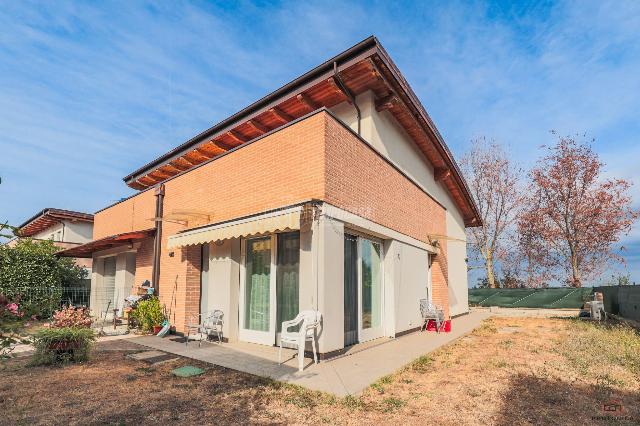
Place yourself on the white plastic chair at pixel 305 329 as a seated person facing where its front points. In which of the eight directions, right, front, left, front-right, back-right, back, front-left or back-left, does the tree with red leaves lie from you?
back

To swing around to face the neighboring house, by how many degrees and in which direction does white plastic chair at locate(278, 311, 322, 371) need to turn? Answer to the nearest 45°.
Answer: approximately 90° to its right

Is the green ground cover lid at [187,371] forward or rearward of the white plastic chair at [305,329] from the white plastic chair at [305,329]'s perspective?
forward

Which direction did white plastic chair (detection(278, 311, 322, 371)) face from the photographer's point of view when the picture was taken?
facing the viewer and to the left of the viewer

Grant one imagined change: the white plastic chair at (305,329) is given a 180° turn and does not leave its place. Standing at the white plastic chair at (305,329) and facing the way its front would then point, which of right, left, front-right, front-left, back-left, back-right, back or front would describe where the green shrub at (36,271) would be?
left

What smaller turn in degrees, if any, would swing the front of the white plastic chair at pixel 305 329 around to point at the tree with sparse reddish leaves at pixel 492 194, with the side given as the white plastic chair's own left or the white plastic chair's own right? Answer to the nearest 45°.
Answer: approximately 180°

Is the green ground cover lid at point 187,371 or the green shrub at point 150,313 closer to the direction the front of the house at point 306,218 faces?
the green ground cover lid

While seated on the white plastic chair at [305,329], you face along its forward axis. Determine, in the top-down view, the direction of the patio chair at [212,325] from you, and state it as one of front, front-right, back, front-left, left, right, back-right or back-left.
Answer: right
